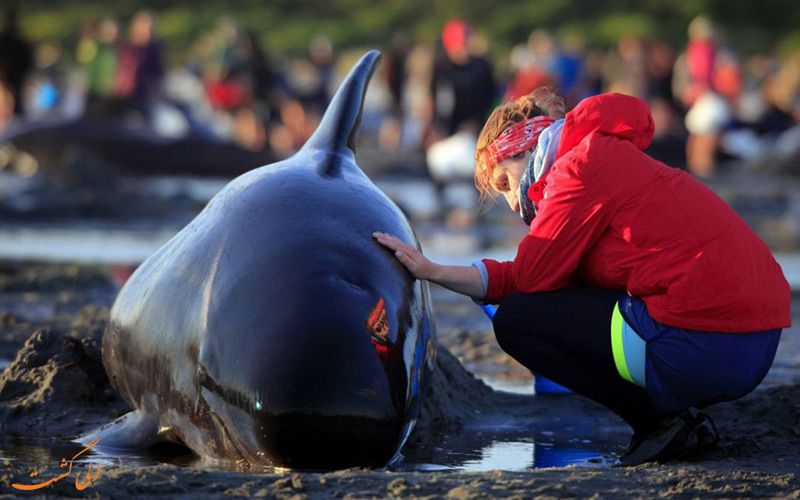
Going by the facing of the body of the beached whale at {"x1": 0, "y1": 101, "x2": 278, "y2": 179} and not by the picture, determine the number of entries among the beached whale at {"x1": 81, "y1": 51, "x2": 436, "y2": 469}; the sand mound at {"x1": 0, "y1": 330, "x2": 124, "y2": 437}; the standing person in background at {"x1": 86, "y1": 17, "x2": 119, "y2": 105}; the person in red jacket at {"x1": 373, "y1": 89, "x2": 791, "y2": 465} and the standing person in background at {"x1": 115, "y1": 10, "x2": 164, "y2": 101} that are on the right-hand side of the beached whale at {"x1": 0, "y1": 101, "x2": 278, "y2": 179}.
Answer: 2

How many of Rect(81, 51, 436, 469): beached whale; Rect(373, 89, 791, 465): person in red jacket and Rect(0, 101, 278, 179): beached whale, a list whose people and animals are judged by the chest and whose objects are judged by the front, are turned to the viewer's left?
2

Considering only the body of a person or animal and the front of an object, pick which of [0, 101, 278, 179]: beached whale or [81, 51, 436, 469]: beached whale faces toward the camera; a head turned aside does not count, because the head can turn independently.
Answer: [81, 51, 436, 469]: beached whale

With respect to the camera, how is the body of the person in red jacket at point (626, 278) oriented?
to the viewer's left

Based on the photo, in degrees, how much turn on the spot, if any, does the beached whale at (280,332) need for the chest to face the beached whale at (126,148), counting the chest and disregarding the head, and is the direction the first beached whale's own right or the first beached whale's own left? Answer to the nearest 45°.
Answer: approximately 180°

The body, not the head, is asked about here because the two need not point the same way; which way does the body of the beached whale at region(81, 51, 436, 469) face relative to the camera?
toward the camera

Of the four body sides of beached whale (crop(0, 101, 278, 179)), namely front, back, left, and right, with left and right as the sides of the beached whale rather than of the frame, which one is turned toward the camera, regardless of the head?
left

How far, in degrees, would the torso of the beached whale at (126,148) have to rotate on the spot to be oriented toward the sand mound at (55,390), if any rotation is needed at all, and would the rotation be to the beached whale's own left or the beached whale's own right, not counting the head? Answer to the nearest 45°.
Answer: approximately 90° to the beached whale's own left

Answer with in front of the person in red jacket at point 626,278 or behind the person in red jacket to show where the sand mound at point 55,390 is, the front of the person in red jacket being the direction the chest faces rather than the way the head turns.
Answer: in front

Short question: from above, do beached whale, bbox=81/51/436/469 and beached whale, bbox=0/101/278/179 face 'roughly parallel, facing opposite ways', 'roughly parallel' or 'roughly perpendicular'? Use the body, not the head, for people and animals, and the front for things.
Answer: roughly perpendicular

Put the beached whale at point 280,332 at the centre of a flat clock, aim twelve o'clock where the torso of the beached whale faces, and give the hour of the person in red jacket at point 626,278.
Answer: The person in red jacket is roughly at 9 o'clock from the beached whale.

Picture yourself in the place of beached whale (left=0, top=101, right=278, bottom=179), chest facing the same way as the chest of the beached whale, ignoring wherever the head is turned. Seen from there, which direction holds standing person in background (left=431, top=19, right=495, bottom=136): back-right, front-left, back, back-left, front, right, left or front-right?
back

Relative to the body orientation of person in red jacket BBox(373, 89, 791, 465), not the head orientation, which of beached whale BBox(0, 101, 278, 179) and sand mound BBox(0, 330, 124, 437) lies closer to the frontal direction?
the sand mound
